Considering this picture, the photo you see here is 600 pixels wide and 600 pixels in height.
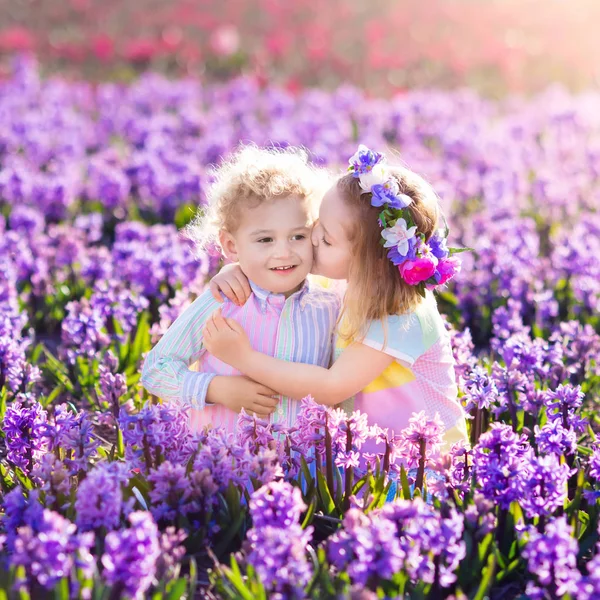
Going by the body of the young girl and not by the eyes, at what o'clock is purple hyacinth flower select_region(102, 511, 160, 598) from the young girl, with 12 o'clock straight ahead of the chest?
The purple hyacinth flower is roughly at 10 o'clock from the young girl.

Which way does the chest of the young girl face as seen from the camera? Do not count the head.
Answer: to the viewer's left

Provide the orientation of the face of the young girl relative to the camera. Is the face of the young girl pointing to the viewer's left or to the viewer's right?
to the viewer's left
